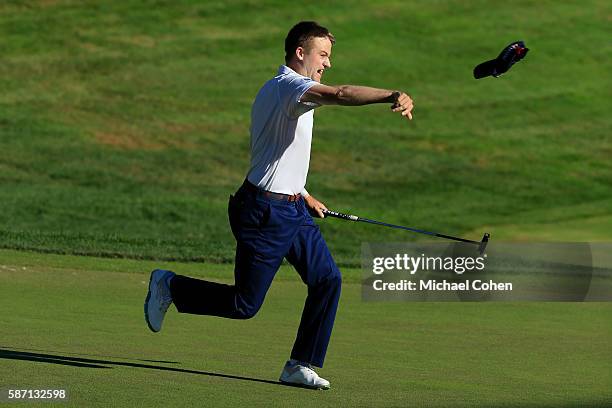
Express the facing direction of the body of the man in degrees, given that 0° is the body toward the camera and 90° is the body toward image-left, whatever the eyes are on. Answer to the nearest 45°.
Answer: approximately 270°
